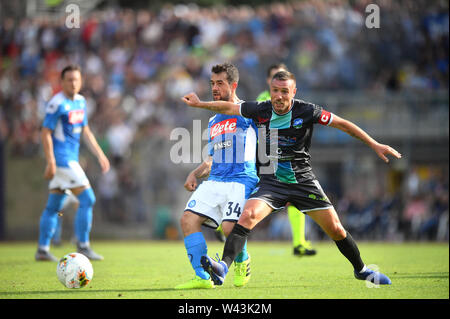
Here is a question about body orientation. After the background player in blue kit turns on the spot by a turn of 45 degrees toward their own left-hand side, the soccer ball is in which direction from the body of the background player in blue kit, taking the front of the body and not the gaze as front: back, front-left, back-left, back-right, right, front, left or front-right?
right

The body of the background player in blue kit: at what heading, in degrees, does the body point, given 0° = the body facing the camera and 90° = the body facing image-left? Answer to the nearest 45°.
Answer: approximately 315°
